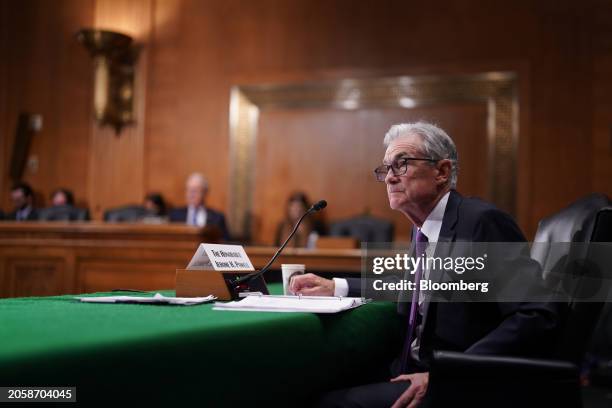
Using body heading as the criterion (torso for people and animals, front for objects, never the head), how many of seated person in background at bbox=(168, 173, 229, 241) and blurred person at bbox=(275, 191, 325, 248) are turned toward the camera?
2

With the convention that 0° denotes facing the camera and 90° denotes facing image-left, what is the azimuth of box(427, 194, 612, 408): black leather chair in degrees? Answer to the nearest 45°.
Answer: approximately 90°

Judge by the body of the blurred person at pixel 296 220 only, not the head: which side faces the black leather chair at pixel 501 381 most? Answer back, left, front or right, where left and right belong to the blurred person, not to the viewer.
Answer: front

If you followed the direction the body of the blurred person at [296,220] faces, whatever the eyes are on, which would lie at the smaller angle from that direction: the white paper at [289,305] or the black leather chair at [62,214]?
the white paper

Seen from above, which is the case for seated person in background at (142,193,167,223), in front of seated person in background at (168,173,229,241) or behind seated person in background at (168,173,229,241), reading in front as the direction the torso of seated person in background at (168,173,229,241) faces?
behind

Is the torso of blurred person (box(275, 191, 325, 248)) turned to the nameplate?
yes

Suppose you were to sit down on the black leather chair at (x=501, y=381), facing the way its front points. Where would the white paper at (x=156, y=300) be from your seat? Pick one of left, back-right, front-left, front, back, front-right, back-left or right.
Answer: front

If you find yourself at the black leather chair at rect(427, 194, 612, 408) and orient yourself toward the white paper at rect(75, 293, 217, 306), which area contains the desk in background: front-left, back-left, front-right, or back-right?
front-right

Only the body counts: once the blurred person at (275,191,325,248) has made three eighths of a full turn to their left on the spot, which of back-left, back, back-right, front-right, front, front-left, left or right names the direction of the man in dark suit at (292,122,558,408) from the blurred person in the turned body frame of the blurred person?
back-right

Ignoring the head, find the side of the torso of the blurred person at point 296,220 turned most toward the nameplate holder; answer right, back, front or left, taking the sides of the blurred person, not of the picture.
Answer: front

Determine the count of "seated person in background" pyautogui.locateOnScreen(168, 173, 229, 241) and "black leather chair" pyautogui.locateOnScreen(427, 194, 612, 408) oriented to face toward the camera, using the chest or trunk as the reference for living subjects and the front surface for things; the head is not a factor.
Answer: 1

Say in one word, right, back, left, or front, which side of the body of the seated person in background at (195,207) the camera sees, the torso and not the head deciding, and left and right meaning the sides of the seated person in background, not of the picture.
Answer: front

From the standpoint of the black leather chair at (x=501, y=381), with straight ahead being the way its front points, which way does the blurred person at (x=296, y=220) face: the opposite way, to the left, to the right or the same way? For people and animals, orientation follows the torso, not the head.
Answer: to the left

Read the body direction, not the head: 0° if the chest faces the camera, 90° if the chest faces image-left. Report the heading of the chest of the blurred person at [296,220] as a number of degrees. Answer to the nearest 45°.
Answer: approximately 0°

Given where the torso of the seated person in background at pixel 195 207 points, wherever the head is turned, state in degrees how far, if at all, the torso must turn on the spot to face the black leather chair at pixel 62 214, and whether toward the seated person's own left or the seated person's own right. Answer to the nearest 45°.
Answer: approximately 90° to the seated person's own right

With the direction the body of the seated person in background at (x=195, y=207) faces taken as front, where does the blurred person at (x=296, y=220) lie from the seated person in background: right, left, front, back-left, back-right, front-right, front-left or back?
left

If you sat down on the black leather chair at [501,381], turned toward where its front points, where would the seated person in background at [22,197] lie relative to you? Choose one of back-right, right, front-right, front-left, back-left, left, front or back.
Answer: front-right
